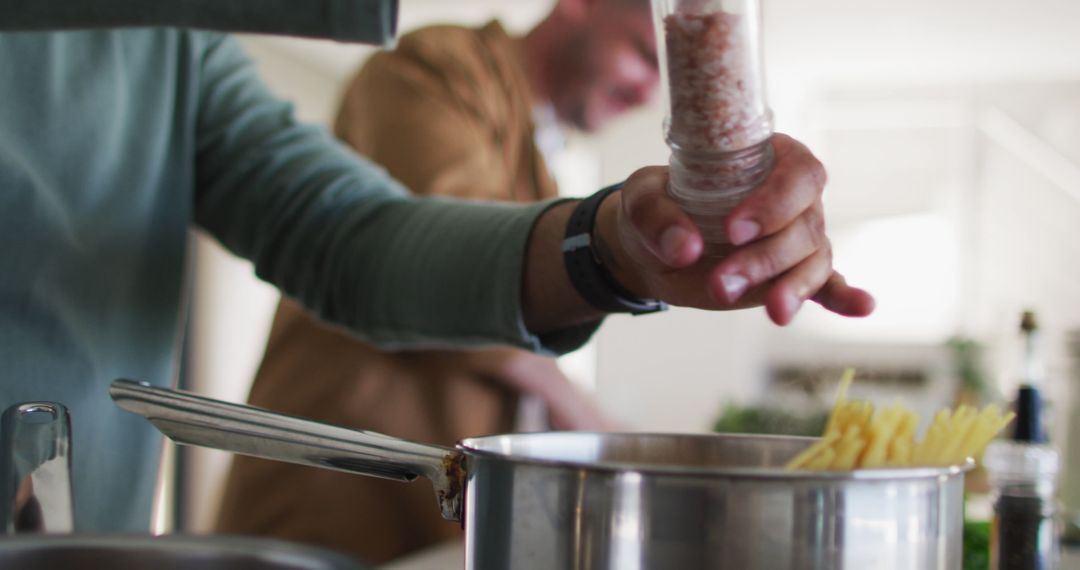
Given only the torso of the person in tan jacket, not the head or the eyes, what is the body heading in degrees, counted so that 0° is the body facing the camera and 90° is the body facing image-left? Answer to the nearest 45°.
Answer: approximately 270°

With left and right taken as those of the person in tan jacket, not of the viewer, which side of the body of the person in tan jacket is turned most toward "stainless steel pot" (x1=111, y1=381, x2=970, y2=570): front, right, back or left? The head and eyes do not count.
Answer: right

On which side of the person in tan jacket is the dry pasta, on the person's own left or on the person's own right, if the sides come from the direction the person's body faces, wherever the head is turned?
on the person's own right

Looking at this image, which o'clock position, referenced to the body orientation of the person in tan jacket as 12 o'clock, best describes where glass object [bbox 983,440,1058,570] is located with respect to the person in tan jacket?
The glass object is roughly at 2 o'clock from the person in tan jacket.
